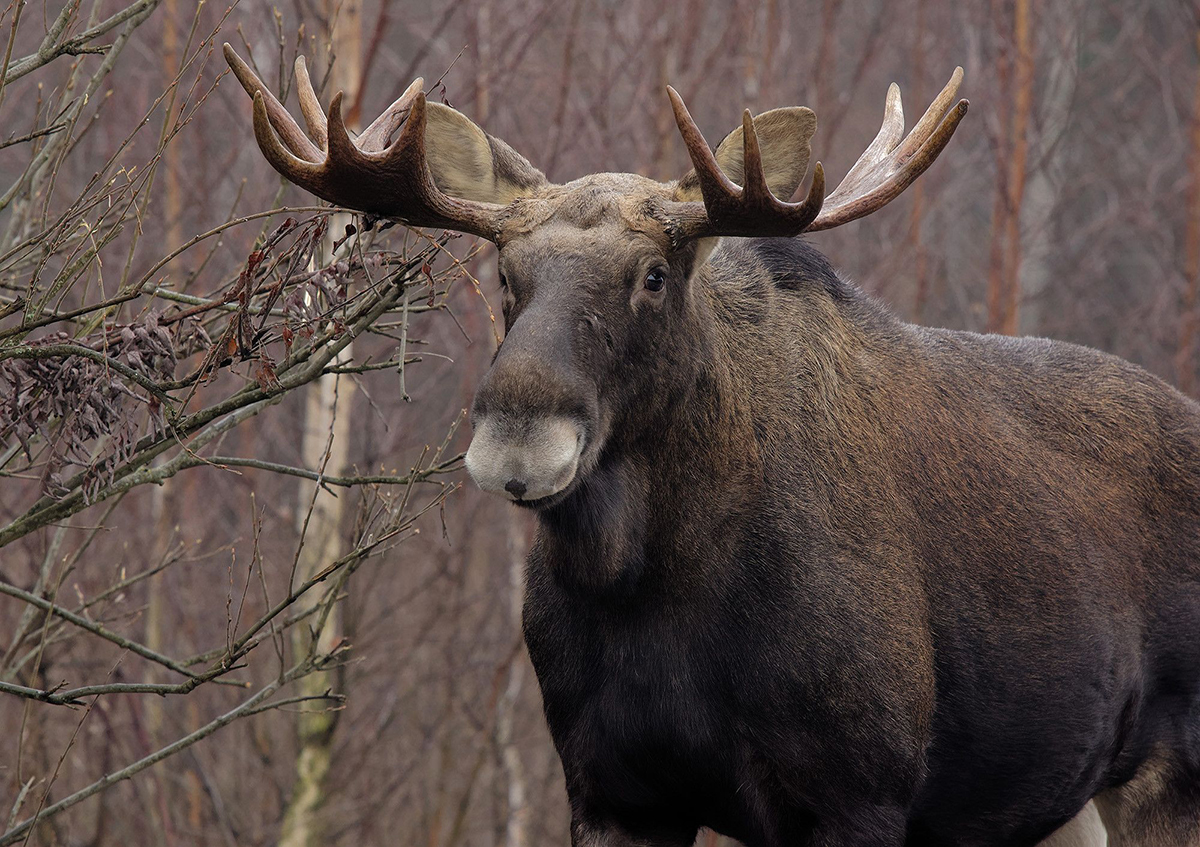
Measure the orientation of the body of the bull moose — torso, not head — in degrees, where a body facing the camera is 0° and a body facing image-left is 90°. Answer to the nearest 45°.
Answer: approximately 45°

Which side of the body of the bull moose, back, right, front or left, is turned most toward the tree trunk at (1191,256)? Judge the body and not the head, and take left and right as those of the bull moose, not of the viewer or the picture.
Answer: back

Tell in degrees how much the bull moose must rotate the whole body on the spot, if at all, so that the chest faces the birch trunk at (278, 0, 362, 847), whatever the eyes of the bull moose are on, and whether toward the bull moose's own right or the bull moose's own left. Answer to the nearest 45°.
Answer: approximately 90° to the bull moose's own right
